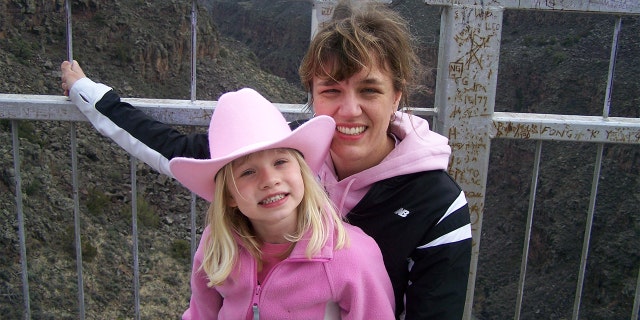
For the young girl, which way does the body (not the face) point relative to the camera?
toward the camera

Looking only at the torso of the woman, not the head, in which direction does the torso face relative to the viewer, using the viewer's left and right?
facing the viewer and to the left of the viewer

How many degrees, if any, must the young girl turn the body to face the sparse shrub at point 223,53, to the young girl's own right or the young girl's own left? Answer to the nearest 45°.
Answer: approximately 180°

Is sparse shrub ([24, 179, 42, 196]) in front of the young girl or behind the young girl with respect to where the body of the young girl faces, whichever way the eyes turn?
behind

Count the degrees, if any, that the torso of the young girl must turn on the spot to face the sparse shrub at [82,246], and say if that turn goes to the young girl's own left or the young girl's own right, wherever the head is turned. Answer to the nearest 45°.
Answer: approximately 180°

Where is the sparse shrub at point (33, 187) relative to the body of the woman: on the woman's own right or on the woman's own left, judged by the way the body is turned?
on the woman's own right

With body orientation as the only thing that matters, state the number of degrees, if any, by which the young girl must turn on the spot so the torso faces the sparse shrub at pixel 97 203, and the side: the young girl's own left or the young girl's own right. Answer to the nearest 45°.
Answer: approximately 180°

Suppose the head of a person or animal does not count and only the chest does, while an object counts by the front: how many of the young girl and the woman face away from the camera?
0
